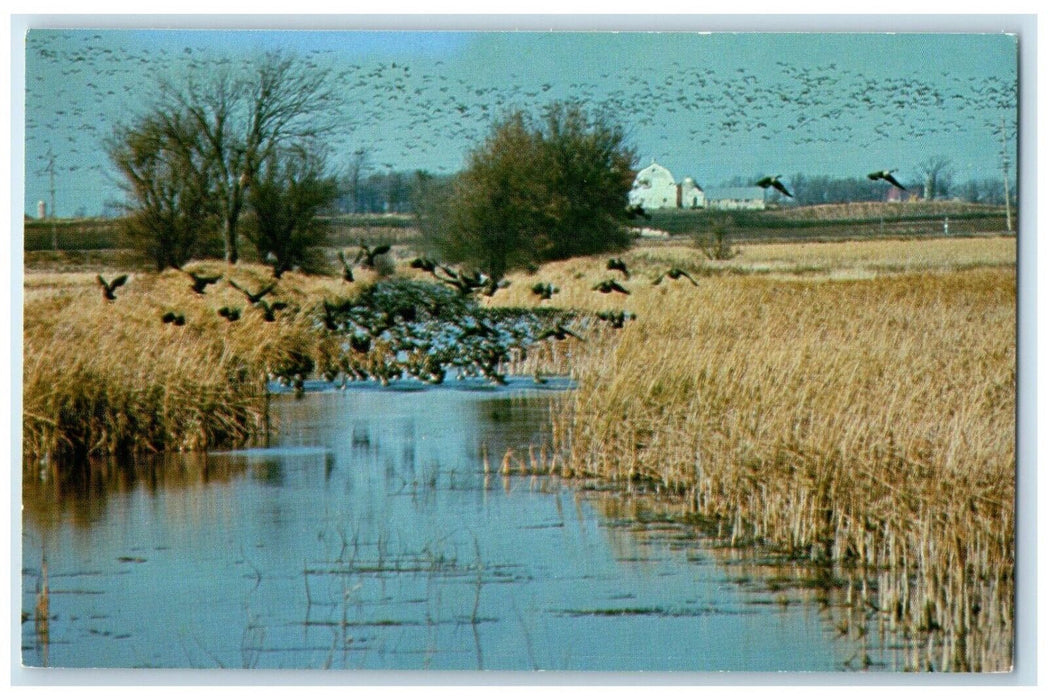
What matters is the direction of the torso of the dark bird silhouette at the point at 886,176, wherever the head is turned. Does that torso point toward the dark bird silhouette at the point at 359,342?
no

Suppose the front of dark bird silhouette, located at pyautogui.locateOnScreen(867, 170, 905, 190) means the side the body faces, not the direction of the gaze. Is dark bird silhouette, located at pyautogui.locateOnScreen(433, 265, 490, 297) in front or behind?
in front

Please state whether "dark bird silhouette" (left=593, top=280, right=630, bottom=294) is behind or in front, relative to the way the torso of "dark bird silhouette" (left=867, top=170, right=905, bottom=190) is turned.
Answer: in front

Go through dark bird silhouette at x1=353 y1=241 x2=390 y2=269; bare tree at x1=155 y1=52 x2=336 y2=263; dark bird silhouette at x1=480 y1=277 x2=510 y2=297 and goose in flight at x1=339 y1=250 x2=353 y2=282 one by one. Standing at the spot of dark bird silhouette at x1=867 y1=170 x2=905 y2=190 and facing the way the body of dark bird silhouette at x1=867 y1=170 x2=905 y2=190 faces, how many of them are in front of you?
4
